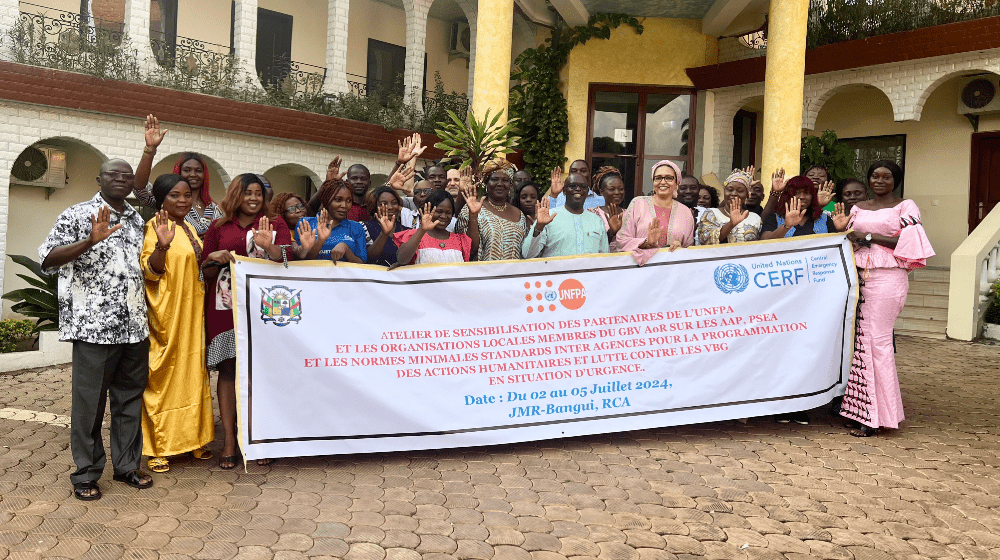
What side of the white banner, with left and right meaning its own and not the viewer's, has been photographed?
front

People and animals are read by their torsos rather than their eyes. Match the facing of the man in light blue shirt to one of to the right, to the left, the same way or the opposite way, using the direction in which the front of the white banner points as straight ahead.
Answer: the same way

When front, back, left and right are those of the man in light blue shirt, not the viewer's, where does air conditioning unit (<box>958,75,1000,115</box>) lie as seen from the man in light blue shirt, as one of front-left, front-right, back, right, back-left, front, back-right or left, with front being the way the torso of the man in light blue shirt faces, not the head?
back-left

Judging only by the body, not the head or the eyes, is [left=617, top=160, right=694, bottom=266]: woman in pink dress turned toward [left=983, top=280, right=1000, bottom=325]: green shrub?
no

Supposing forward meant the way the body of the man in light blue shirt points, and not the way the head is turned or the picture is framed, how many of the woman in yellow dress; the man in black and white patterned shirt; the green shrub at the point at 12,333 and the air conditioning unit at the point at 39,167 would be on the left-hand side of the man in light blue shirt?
0

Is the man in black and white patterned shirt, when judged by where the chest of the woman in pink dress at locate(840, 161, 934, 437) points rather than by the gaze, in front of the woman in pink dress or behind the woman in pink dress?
in front

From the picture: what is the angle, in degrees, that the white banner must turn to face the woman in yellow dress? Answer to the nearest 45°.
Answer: approximately 90° to its right

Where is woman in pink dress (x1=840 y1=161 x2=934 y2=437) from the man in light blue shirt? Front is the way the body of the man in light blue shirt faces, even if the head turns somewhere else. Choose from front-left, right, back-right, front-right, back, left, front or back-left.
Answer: left

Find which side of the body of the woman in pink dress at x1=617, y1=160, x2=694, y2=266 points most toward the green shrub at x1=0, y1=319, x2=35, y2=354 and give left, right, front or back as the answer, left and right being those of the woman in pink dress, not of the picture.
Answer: right

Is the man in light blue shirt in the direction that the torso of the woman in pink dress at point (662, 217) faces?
no

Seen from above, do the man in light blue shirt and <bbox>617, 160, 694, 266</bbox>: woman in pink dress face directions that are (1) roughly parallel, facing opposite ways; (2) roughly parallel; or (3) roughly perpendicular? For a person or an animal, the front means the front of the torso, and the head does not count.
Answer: roughly parallel

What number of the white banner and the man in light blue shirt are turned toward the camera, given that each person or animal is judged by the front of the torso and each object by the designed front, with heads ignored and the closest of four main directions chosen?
2

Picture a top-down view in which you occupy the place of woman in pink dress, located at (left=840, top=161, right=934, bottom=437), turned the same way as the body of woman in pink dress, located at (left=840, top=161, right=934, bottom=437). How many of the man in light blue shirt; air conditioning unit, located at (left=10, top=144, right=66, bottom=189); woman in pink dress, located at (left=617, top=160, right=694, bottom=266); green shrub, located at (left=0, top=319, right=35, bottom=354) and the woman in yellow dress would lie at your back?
0

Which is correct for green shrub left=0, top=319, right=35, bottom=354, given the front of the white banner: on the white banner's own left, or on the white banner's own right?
on the white banner's own right

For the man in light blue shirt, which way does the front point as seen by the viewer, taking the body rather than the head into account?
toward the camera

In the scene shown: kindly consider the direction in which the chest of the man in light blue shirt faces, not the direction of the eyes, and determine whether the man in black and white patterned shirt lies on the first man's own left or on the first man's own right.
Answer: on the first man's own right

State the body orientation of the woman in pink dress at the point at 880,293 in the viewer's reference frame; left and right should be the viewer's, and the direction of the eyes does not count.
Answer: facing the viewer and to the left of the viewer

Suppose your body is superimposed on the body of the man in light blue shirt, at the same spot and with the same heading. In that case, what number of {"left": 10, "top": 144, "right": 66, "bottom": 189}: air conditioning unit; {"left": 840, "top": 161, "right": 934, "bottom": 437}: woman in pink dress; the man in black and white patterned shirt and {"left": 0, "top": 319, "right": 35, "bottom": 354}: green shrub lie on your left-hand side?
1
